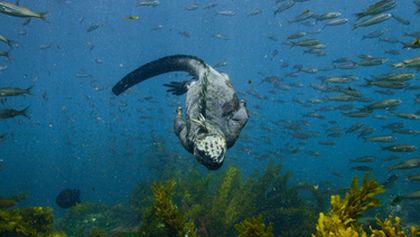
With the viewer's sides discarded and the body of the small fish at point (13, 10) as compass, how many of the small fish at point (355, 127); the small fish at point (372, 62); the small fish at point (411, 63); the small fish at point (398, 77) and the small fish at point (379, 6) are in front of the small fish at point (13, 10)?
0

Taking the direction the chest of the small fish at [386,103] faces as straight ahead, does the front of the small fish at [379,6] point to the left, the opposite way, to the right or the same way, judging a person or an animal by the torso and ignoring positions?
the same way

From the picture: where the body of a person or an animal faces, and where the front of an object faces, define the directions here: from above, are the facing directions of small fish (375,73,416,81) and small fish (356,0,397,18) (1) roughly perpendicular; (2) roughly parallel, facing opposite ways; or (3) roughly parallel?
roughly parallel

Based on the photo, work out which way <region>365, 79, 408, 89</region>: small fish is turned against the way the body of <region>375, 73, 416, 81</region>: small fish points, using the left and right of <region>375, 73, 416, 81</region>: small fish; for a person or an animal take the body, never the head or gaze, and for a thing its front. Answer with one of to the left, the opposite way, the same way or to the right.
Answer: the same way

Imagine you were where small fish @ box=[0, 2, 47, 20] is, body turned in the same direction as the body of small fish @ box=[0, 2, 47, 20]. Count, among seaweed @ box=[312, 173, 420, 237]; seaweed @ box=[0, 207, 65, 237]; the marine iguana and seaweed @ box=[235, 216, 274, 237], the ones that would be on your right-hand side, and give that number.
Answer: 0

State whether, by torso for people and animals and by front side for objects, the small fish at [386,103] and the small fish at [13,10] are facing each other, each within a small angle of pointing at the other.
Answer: no
